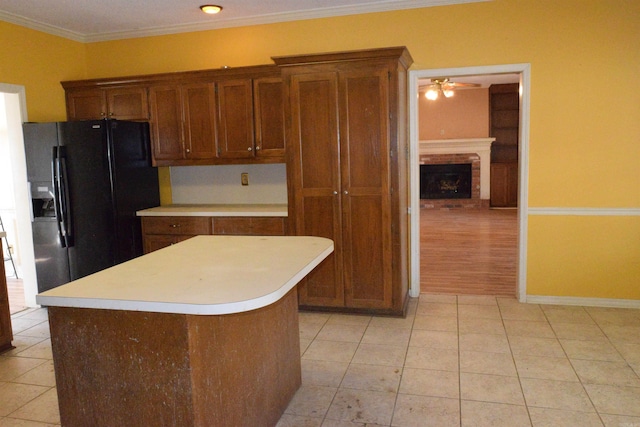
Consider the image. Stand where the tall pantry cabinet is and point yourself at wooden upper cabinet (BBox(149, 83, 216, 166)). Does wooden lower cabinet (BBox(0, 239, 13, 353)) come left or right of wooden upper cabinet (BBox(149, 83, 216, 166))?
left

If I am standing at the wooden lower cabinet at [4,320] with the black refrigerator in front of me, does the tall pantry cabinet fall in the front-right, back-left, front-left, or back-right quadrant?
front-right

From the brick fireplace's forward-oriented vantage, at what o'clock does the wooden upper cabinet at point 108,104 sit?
The wooden upper cabinet is roughly at 1 o'clock from the brick fireplace.

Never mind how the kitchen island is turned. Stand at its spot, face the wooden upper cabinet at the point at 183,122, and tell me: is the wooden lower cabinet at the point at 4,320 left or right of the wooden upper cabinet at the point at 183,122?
left

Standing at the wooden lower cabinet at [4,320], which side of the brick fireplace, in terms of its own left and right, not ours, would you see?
front

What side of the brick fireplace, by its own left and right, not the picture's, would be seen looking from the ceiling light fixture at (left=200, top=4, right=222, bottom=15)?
front

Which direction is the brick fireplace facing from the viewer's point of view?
toward the camera

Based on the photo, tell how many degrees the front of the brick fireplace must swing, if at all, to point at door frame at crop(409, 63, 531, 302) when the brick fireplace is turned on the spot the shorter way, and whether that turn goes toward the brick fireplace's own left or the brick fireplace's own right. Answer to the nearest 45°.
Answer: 0° — it already faces it

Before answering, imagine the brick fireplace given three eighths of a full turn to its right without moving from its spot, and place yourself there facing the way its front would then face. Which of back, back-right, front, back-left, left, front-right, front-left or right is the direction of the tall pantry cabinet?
back-left

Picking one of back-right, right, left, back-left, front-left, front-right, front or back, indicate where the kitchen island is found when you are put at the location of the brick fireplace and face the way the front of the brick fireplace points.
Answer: front
